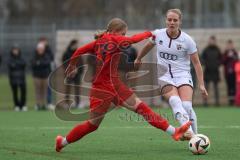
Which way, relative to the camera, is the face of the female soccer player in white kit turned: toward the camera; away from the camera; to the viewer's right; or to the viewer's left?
toward the camera

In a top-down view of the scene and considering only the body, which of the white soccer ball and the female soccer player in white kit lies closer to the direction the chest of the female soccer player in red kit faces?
the female soccer player in white kit

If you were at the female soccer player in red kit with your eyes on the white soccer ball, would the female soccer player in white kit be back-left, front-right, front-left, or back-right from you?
front-left

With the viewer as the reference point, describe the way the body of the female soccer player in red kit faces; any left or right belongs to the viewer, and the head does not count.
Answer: facing away from the viewer and to the right of the viewer

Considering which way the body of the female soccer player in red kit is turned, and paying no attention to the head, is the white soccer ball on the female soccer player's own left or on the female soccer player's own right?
on the female soccer player's own right
